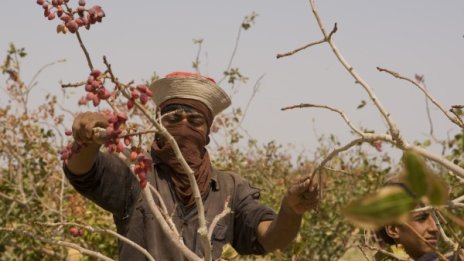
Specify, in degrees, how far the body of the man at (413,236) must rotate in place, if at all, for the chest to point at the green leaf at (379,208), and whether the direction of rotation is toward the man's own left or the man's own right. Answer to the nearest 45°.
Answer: approximately 45° to the man's own right
